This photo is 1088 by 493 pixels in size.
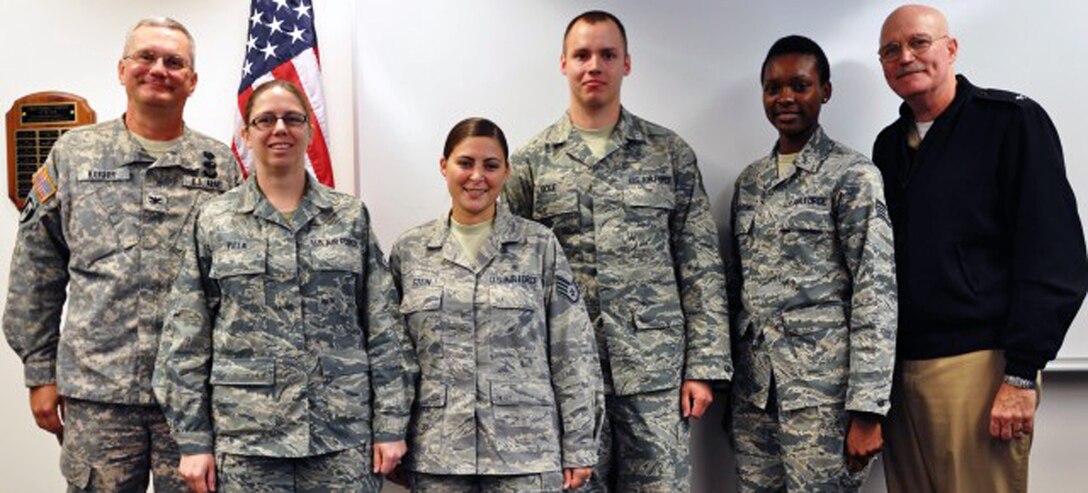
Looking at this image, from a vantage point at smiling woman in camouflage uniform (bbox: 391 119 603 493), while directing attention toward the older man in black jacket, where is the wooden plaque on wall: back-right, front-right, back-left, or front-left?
back-left

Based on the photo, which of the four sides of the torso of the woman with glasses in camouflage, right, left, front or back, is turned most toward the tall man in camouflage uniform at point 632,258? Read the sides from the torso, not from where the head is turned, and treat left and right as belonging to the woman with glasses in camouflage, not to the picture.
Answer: left

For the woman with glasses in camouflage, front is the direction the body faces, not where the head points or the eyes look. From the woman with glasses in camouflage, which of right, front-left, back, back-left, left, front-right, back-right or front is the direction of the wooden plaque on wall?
back-right

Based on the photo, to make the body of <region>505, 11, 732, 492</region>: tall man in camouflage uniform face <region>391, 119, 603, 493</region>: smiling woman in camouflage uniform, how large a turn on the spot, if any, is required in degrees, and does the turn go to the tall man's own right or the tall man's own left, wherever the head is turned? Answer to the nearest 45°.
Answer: approximately 45° to the tall man's own right

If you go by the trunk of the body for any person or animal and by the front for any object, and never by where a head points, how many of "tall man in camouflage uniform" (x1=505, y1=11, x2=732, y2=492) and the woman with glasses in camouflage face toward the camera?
2

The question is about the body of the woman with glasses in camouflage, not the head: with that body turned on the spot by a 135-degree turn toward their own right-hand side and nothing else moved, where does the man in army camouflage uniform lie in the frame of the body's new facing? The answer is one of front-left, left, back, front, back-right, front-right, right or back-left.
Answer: front

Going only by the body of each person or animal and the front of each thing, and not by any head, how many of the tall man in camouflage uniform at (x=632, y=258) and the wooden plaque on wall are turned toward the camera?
2

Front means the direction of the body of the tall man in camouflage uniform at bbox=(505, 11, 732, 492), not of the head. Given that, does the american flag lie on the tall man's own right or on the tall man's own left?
on the tall man's own right

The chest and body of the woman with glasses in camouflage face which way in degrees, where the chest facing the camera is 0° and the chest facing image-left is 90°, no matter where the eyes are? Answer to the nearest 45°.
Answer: approximately 0°

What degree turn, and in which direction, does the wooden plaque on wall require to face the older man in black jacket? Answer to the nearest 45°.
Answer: approximately 45° to its left
